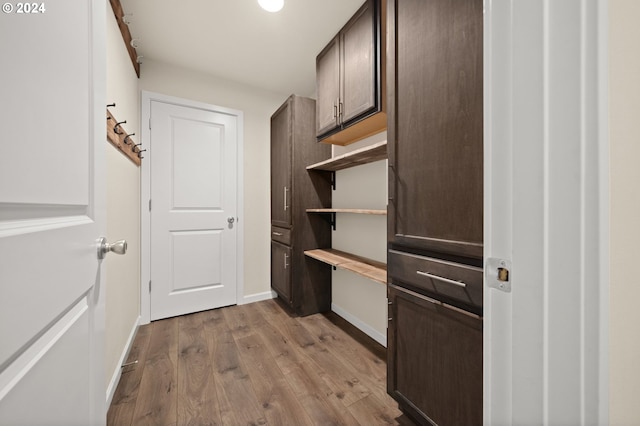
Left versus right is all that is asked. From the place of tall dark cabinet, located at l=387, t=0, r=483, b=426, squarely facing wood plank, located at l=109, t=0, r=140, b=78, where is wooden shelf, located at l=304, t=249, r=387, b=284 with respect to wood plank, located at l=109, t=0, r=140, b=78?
right

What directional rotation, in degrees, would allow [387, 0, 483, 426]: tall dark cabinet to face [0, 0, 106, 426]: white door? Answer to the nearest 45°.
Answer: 0° — it already faces it

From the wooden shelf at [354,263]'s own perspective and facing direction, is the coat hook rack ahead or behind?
ahead

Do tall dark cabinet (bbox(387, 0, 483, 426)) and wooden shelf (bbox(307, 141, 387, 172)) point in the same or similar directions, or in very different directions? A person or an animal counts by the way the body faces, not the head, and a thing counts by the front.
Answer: same or similar directions

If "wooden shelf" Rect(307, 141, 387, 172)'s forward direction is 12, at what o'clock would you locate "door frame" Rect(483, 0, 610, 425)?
The door frame is roughly at 10 o'clock from the wooden shelf.

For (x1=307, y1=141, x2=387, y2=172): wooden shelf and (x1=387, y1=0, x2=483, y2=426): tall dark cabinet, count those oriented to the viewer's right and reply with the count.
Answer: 0

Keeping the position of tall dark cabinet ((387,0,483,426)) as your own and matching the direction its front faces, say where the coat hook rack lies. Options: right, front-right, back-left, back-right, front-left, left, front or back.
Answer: front-right

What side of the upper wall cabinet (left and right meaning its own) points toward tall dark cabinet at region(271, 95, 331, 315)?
right

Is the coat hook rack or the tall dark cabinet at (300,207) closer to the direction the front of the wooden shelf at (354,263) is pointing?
the coat hook rack

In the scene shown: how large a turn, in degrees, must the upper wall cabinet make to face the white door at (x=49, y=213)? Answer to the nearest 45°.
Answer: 0° — it already faces it

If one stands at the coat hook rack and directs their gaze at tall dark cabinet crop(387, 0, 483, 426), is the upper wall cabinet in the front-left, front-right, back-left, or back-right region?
front-left

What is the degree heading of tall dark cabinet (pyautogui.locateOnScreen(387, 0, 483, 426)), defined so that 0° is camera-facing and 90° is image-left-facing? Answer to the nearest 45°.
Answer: approximately 45°

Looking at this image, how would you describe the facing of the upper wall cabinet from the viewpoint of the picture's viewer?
facing the viewer and to the left of the viewer

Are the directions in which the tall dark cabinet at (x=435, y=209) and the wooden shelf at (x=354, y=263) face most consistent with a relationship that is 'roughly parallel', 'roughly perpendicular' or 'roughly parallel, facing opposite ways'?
roughly parallel

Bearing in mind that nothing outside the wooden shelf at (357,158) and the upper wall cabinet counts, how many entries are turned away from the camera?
0
